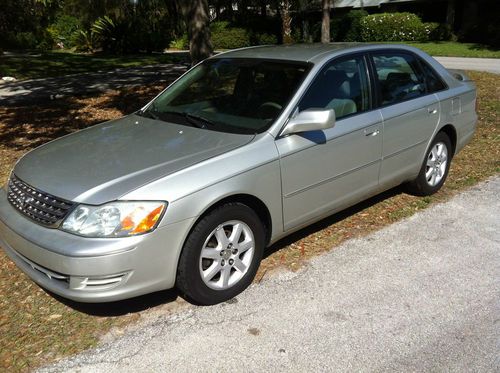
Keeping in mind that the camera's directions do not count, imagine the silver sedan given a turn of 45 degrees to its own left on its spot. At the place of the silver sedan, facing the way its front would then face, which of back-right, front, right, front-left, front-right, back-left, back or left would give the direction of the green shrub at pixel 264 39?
back

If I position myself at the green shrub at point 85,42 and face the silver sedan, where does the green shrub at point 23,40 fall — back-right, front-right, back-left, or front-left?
back-right

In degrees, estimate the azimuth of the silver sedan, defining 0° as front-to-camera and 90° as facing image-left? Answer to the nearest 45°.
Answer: approximately 45°

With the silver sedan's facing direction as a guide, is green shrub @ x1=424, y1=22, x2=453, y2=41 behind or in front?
behind

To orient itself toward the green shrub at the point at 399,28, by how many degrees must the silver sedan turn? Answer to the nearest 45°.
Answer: approximately 135° to its right

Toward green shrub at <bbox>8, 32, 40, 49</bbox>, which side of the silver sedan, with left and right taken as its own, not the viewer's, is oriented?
right

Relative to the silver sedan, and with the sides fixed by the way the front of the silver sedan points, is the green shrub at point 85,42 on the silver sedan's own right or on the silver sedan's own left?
on the silver sedan's own right
